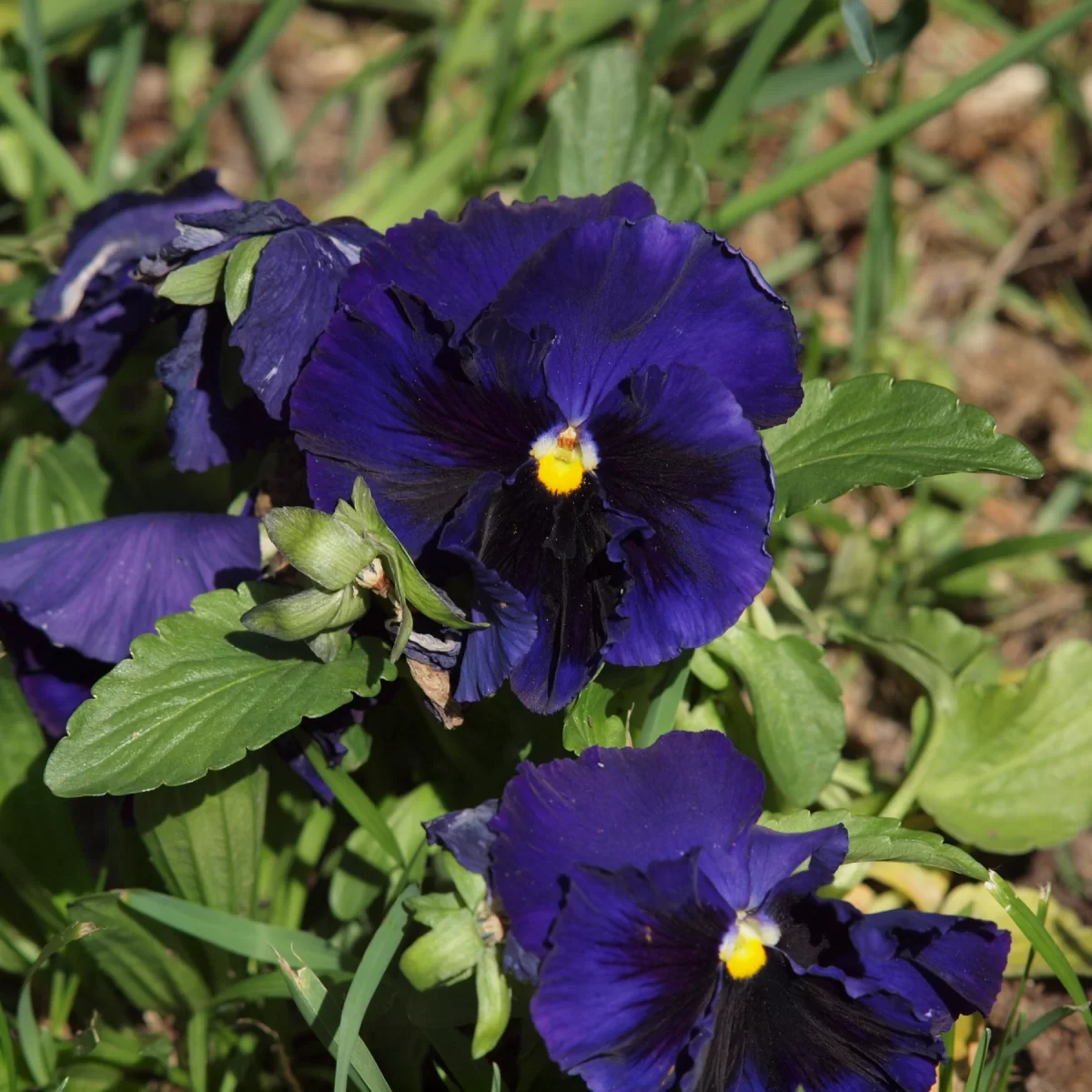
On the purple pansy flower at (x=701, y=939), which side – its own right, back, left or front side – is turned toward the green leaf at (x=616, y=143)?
back

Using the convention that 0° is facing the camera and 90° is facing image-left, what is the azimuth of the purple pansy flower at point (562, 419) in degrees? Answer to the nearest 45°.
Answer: approximately 0°

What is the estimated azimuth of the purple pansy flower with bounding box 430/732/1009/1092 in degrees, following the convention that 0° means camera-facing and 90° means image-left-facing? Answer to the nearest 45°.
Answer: approximately 0°

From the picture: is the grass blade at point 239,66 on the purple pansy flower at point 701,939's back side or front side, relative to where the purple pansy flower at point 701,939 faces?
on the back side

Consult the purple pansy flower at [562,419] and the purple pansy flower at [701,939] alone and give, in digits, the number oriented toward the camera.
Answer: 2
